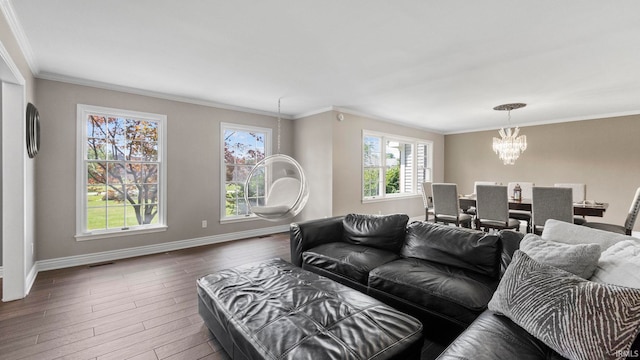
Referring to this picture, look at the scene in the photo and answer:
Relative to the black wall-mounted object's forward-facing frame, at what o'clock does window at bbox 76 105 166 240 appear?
The window is roughly at 11 o'clock from the black wall-mounted object.

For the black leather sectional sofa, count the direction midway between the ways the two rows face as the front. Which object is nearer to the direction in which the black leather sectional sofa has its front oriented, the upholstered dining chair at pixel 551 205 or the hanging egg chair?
the hanging egg chair

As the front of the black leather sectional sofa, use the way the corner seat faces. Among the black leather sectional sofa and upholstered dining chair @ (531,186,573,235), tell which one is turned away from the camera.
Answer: the upholstered dining chair

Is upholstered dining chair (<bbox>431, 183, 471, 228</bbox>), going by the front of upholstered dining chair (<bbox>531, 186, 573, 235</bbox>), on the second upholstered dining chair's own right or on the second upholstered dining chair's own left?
on the second upholstered dining chair's own left

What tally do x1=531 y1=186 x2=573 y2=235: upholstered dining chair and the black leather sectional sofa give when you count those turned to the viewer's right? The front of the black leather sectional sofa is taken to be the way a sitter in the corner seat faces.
0

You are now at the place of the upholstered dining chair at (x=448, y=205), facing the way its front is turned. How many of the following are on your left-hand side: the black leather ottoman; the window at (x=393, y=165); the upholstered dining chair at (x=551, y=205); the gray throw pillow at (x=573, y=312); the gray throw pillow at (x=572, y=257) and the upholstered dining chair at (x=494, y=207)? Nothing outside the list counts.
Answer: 1

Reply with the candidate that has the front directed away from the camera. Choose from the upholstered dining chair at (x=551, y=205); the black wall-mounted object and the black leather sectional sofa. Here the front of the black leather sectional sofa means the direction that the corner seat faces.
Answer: the upholstered dining chair

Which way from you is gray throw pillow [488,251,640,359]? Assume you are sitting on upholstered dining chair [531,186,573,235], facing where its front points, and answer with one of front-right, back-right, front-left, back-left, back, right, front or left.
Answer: back

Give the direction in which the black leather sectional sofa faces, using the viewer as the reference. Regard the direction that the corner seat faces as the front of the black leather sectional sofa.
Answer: facing the viewer and to the left of the viewer

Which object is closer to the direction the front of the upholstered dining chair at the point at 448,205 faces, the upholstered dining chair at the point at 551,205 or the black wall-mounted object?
the upholstered dining chair

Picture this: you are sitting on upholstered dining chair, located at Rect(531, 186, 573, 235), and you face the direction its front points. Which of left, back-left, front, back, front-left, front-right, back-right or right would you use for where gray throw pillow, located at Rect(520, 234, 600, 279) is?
back

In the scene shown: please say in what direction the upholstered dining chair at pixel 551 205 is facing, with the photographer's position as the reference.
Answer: facing away from the viewer

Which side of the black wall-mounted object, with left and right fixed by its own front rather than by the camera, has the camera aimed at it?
right

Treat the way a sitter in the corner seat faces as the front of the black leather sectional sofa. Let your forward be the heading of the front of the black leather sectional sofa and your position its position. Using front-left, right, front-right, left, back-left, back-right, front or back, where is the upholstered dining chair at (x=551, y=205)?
back

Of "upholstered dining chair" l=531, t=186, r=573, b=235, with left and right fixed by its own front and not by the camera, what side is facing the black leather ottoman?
back

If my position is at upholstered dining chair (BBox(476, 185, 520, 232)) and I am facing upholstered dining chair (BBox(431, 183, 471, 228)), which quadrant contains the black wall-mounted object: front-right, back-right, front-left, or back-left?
front-left

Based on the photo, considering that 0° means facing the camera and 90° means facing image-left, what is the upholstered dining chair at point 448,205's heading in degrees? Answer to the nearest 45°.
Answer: approximately 225°

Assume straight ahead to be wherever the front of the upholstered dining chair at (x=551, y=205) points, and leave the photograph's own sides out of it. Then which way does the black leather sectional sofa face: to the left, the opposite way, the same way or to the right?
the opposite way
